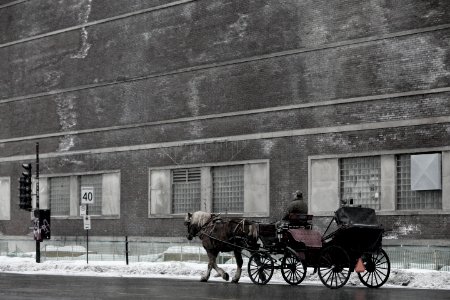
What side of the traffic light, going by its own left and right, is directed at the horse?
left

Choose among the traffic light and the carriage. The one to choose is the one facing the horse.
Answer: the carriage

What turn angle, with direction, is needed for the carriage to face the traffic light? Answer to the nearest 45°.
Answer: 0° — it already faces it

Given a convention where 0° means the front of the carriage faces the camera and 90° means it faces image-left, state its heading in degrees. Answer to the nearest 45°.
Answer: approximately 135°

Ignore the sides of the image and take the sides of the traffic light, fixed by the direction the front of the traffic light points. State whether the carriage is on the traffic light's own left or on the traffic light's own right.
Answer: on the traffic light's own left
